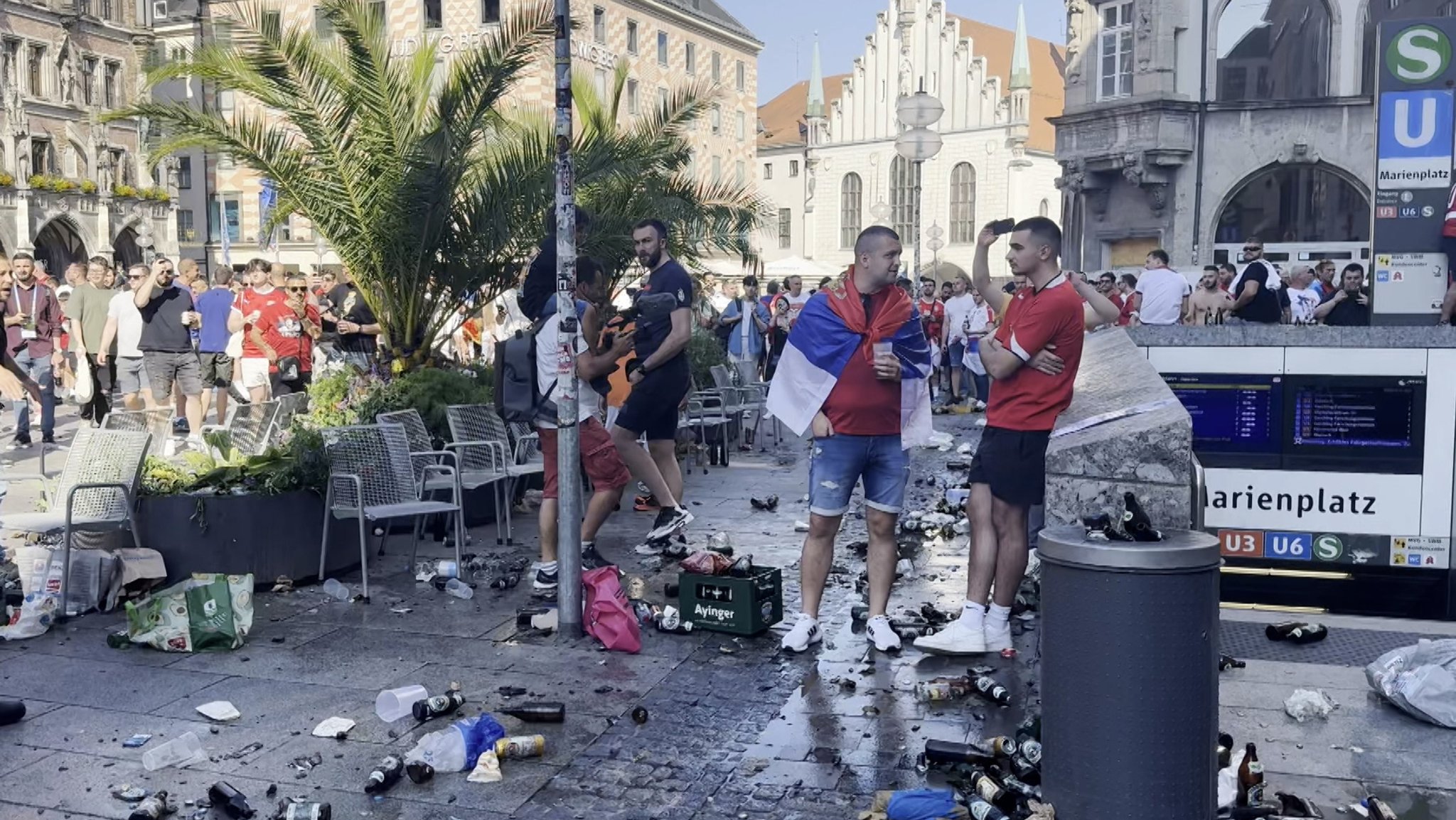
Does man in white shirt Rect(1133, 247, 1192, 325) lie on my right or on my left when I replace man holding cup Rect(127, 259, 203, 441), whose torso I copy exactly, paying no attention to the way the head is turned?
on my left

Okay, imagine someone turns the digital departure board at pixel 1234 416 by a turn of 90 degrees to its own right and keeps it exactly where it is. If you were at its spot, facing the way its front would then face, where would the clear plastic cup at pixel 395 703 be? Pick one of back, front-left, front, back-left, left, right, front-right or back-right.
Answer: front-left

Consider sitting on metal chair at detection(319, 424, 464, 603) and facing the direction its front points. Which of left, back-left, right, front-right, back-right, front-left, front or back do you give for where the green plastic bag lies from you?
right

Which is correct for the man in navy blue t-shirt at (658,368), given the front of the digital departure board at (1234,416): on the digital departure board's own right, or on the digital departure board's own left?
on the digital departure board's own right

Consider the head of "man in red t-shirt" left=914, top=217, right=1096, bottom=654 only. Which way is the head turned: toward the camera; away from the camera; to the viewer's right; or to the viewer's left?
to the viewer's left

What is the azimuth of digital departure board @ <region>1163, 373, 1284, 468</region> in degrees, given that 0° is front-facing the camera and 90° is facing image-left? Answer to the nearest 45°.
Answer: approximately 0°

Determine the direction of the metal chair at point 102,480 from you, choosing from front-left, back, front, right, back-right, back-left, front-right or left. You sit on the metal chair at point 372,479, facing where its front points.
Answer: back-right
